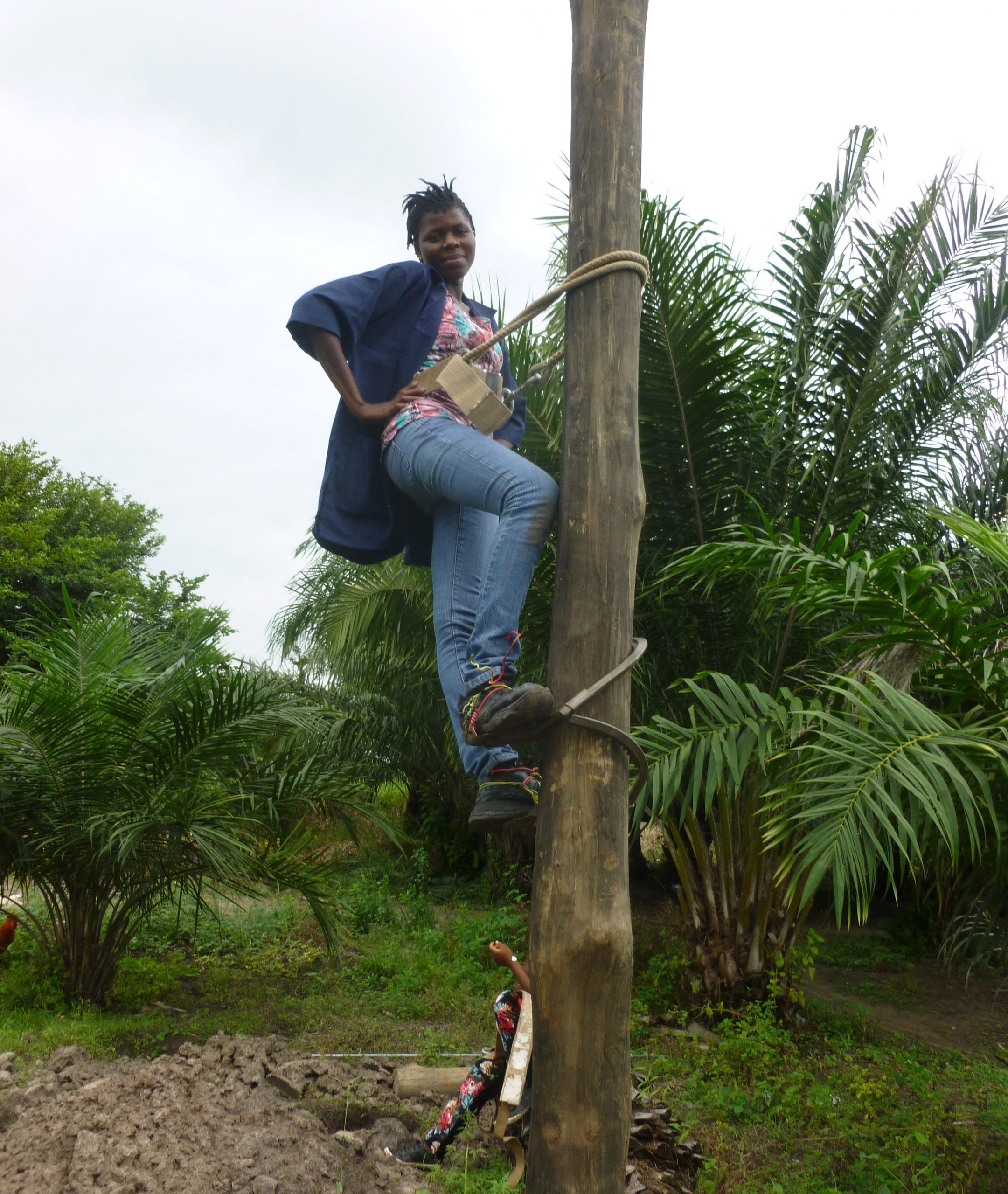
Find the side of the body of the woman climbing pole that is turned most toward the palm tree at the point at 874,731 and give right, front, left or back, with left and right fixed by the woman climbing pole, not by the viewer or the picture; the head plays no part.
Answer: left

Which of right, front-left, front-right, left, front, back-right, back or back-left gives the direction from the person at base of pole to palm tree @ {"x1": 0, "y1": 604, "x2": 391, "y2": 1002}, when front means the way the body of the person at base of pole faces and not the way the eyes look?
front-right

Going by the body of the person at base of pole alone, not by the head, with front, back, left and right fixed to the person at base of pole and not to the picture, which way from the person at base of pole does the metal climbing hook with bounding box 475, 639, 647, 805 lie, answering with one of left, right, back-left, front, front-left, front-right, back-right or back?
left

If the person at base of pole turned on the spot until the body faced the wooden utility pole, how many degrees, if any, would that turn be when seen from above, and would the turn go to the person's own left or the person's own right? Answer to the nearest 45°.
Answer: approximately 90° to the person's own left

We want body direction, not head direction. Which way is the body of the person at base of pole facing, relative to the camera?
to the viewer's left
